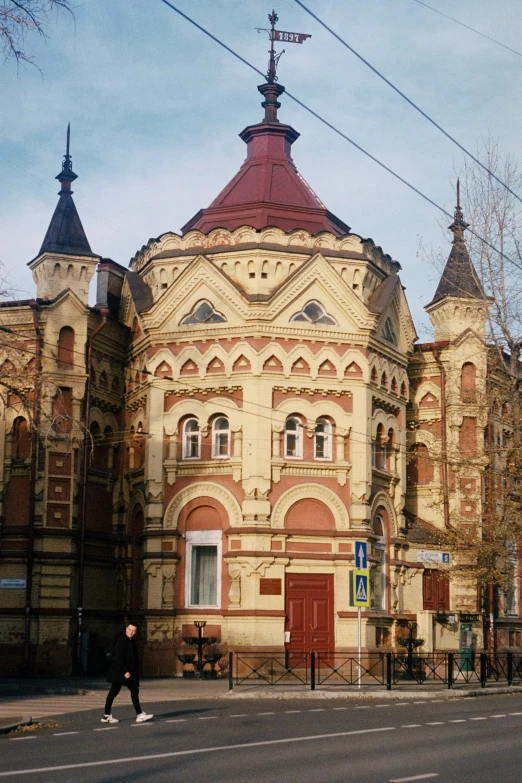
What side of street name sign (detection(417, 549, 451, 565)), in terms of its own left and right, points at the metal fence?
front

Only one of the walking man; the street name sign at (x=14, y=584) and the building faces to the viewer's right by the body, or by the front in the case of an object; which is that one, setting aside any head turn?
the walking man

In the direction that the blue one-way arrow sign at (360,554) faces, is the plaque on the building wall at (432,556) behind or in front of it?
behind

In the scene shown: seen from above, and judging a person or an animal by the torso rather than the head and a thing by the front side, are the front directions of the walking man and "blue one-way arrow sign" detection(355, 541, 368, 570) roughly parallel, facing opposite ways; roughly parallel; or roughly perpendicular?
roughly perpendicular

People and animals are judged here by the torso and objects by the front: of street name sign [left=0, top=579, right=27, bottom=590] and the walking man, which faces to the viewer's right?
the walking man

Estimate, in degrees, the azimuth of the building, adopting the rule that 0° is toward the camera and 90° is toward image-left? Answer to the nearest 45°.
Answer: approximately 0°

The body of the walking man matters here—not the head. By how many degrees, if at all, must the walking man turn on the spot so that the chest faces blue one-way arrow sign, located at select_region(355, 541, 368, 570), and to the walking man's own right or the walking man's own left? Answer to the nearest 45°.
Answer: approximately 45° to the walking man's own left

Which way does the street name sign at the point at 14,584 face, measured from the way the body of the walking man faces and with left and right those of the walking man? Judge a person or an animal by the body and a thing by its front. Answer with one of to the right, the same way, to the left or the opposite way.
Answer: to the right

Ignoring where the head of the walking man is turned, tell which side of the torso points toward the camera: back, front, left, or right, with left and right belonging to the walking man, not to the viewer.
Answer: right
